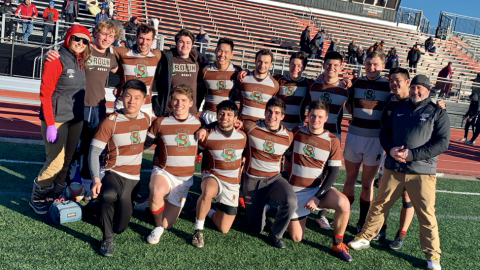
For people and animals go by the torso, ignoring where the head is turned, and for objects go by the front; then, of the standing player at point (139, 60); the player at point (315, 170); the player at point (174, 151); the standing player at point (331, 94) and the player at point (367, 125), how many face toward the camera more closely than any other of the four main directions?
5

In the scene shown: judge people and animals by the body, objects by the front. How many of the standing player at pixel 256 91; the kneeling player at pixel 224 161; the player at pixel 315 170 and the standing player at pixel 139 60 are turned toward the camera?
4

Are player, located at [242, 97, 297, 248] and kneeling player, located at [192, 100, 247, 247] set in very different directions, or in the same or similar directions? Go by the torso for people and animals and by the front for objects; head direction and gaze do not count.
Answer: same or similar directions

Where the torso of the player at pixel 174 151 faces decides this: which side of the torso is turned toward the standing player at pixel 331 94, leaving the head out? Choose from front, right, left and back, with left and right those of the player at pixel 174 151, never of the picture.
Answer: left

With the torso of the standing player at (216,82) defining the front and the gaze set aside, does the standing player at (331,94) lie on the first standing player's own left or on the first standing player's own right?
on the first standing player's own left

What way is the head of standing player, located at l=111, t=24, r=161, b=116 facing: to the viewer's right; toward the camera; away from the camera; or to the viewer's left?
toward the camera

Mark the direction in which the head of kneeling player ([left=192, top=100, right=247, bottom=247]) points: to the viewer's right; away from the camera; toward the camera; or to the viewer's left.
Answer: toward the camera

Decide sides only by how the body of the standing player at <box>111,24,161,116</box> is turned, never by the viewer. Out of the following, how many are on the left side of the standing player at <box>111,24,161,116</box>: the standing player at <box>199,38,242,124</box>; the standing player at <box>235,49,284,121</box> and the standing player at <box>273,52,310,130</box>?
3

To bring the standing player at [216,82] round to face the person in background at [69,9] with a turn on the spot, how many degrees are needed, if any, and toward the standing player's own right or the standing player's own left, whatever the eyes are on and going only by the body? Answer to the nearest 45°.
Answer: approximately 135° to the standing player's own right

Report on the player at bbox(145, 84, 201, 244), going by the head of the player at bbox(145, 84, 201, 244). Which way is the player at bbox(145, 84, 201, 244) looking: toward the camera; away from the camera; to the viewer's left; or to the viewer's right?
toward the camera

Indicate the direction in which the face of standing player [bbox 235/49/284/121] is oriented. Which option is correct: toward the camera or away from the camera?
toward the camera

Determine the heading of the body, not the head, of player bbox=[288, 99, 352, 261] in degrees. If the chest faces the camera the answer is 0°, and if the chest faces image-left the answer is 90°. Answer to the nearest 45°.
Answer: approximately 0°

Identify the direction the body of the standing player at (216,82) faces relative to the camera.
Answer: toward the camera

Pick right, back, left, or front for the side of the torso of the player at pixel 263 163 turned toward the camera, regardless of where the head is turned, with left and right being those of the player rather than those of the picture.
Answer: front

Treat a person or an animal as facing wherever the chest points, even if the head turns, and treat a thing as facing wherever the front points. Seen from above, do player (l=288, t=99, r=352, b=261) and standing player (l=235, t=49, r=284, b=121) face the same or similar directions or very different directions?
same or similar directions

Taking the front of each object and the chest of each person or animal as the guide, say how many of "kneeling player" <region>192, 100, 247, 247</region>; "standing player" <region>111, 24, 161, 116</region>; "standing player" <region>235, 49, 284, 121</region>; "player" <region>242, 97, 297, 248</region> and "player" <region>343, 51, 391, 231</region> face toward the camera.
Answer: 5

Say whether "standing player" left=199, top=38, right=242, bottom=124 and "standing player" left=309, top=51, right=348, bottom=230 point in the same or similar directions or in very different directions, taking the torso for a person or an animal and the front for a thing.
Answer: same or similar directions

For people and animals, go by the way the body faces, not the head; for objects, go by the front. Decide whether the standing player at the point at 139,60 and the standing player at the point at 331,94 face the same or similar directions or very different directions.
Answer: same or similar directions

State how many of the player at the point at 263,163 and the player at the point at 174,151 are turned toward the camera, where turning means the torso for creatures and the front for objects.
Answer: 2

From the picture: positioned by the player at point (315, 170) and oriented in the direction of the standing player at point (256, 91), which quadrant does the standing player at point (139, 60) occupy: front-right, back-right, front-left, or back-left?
front-left

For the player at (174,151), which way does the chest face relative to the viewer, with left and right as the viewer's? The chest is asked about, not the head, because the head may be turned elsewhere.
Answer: facing the viewer
